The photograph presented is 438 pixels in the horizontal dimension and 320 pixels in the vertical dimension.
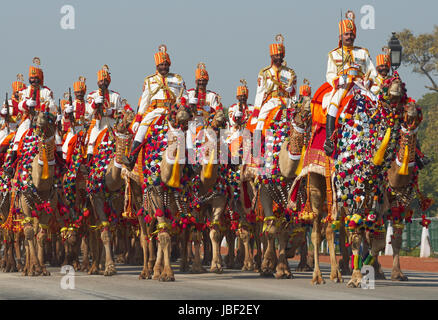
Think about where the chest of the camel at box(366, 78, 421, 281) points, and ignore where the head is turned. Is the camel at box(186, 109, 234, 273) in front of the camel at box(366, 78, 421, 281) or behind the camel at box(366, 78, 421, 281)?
behind

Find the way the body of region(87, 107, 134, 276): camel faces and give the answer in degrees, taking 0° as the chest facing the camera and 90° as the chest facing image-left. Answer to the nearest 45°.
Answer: approximately 315°

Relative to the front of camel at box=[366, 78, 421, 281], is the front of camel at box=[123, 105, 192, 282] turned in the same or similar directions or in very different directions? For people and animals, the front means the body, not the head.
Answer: same or similar directions

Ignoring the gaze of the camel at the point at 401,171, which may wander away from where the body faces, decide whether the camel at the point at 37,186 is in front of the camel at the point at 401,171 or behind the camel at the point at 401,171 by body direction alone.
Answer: behind

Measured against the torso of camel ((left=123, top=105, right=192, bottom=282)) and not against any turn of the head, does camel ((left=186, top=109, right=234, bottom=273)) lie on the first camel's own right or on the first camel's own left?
on the first camel's own left

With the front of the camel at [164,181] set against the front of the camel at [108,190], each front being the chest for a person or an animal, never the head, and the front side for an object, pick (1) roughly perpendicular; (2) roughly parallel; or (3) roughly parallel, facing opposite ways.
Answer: roughly parallel

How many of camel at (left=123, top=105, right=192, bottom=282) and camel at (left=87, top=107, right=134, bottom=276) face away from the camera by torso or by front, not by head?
0

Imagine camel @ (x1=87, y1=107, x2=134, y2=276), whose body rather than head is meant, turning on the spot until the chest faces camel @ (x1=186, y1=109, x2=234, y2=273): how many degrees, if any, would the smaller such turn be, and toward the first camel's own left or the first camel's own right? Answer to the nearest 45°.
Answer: approximately 45° to the first camel's own left

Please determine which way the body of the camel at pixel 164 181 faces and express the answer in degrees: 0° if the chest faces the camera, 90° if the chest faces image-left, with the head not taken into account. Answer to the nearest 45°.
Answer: approximately 315°
